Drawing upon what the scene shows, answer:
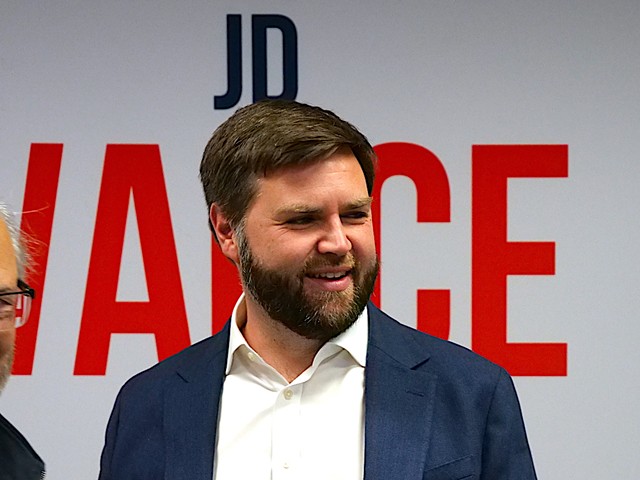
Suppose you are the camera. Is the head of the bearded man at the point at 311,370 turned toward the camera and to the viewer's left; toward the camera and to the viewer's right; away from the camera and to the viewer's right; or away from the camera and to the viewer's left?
toward the camera and to the viewer's right

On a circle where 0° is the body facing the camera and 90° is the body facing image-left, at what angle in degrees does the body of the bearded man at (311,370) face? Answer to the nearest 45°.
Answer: approximately 0°

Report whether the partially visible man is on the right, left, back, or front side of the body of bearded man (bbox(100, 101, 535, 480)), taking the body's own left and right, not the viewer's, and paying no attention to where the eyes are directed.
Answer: right
